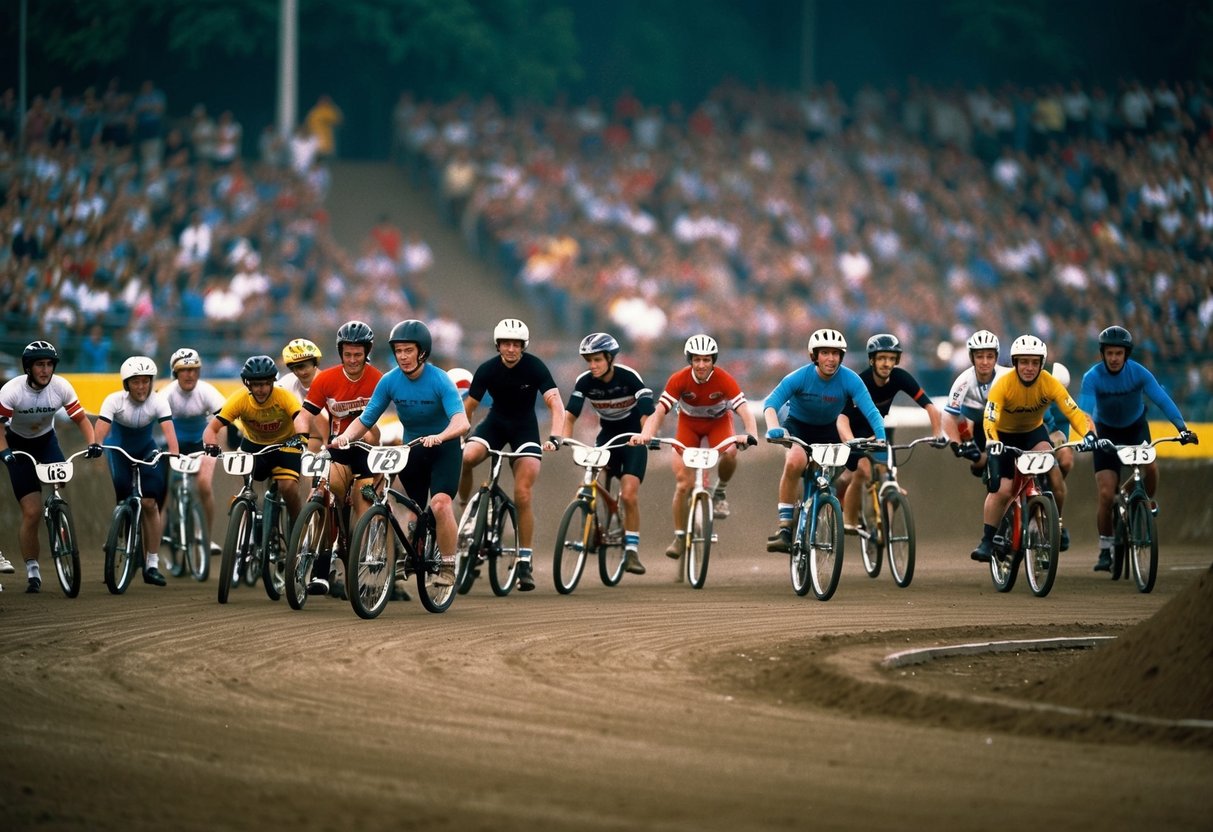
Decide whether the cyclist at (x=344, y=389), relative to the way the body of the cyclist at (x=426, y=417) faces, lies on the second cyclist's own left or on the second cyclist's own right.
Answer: on the second cyclist's own right

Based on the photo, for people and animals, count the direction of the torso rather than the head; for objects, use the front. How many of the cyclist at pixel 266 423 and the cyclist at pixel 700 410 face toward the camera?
2

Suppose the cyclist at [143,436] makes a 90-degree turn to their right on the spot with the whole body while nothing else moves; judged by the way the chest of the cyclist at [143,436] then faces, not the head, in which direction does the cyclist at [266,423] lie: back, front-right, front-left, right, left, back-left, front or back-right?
back-left

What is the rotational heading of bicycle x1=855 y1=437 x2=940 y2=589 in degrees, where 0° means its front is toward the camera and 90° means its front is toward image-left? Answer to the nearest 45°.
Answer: approximately 0°

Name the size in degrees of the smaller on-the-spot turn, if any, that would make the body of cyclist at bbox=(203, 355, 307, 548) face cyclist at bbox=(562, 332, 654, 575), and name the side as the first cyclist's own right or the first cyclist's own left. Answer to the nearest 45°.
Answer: approximately 90° to the first cyclist's own left

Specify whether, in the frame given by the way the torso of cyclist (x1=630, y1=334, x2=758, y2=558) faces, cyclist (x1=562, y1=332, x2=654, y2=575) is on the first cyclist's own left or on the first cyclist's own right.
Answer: on the first cyclist's own right
